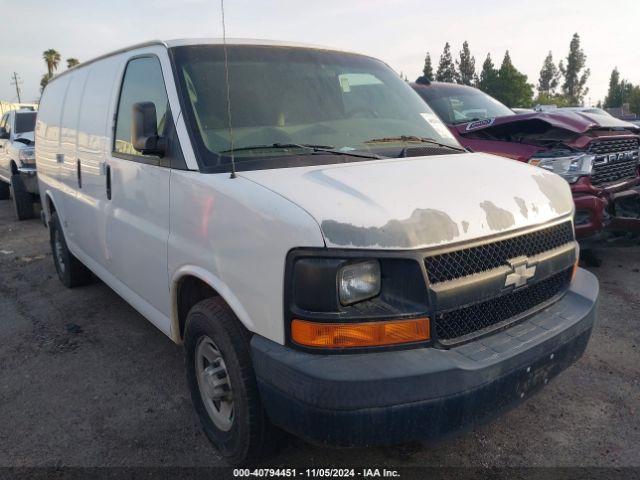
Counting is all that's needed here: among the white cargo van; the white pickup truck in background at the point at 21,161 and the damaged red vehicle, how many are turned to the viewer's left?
0

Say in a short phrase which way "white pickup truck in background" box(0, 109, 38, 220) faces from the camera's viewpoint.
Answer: facing the viewer and to the right of the viewer

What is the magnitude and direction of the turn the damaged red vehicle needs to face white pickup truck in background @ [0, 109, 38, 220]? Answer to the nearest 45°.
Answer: approximately 135° to its right

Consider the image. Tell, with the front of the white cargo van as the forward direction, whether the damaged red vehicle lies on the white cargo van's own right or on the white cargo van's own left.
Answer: on the white cargo van's own left

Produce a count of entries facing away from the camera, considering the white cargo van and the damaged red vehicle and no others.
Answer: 0

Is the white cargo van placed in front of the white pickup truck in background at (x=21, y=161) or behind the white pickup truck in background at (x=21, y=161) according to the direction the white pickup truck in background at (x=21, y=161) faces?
in front

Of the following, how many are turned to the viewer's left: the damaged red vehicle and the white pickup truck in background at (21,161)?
0

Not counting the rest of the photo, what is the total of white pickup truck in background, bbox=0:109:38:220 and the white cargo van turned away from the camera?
0

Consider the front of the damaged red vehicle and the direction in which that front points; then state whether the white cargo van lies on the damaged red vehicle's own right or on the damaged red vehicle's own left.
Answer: on the damaged red vehicle's own right

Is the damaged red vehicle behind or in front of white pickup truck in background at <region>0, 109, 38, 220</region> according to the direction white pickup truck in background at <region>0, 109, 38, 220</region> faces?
in front

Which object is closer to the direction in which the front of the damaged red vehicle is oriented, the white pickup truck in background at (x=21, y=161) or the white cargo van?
the white cargo van
